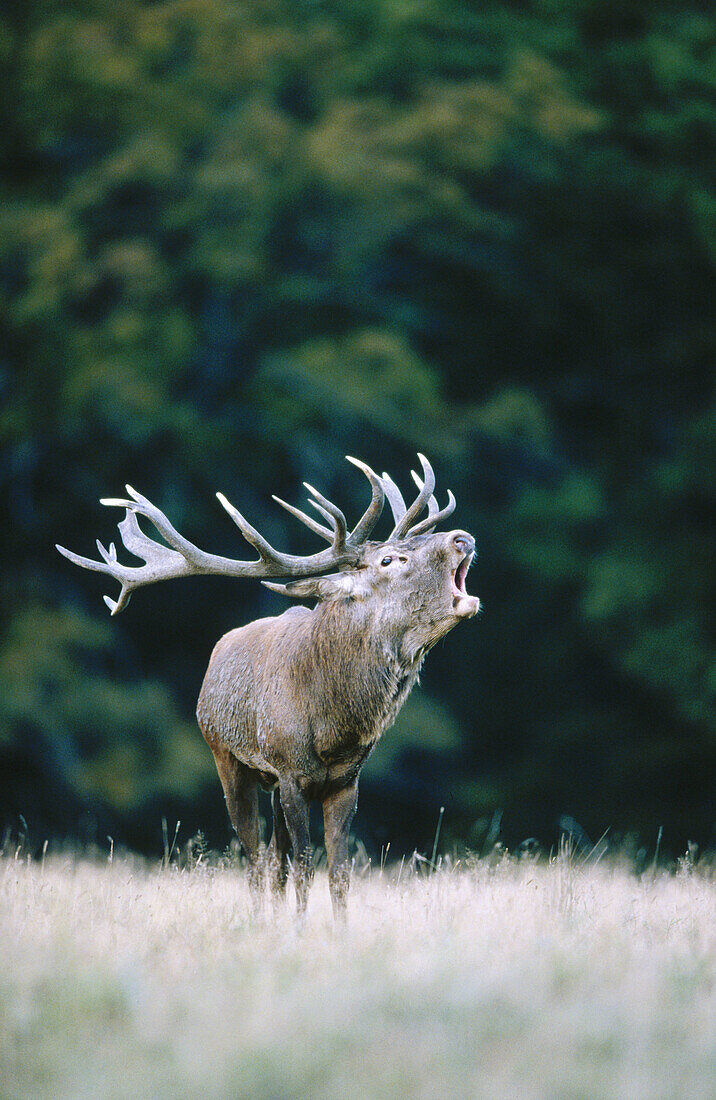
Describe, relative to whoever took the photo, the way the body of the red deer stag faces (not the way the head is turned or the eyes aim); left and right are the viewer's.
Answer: facing the viewer and to the right of the viewer
